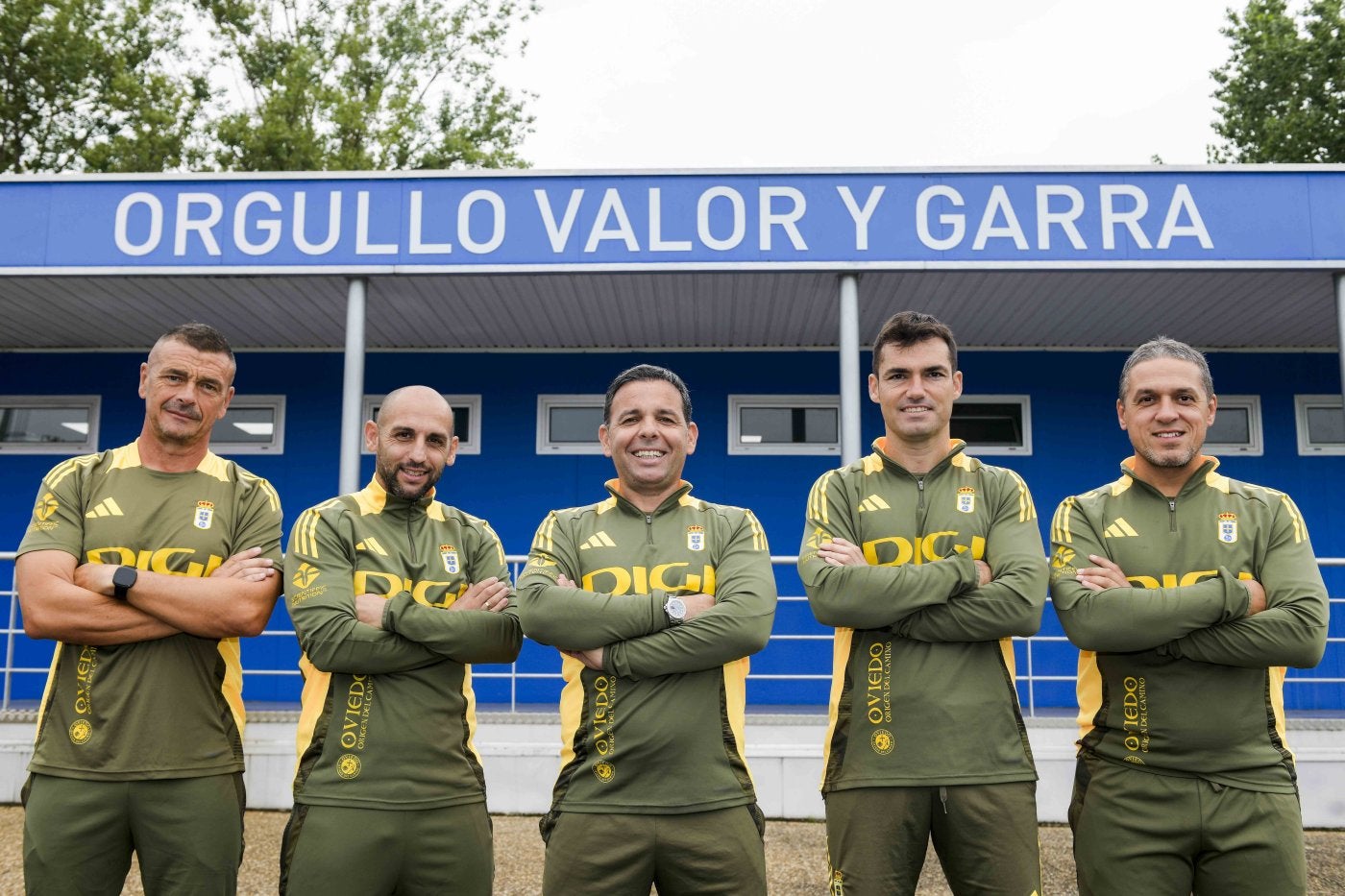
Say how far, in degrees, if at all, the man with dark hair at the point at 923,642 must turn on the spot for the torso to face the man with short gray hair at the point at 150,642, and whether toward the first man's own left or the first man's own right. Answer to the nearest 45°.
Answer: approximately 90° to the first man's own right

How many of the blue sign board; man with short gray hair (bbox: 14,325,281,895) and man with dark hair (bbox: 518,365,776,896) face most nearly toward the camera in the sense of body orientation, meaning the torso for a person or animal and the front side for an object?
3

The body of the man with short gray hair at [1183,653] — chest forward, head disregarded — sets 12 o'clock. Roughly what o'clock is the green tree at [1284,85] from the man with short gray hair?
The green tree is roughly at 6 o'clock from the man with short gray hair.

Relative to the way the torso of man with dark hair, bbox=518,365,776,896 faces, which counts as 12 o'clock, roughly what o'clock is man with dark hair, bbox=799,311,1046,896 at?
man with dark hair, bbox=799,311,1046,896 is roughly at 9 o'clock from man with dark hair, bbox=518,365,776,896.

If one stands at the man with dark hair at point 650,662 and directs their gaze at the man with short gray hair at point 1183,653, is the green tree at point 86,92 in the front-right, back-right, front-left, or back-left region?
back-left

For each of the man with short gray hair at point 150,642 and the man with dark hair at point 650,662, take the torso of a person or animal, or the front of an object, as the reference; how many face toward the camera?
2

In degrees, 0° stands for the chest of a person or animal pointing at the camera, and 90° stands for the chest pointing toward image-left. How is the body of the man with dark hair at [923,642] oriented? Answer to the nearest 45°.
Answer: approximately 0°

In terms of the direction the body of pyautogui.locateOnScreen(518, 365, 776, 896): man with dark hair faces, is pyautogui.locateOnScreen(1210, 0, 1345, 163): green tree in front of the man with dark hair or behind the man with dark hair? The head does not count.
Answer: behind

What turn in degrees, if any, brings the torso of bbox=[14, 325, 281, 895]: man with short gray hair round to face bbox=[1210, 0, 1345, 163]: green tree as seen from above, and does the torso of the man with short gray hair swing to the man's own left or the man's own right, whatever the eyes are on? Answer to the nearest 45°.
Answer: approximately 135° to the man's own left

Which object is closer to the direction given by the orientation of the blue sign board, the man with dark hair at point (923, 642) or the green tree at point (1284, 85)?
the man with dark hair
